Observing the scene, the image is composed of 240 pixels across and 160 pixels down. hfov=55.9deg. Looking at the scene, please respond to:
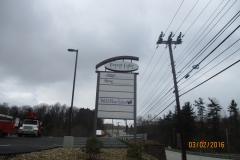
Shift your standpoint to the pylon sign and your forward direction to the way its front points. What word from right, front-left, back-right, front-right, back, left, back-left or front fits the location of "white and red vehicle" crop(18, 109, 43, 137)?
back-right

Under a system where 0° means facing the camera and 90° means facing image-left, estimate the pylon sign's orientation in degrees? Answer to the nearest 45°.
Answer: approximately 0°

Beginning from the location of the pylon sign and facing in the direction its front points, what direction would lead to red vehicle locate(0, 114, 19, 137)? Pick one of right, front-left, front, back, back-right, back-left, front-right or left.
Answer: back-right
